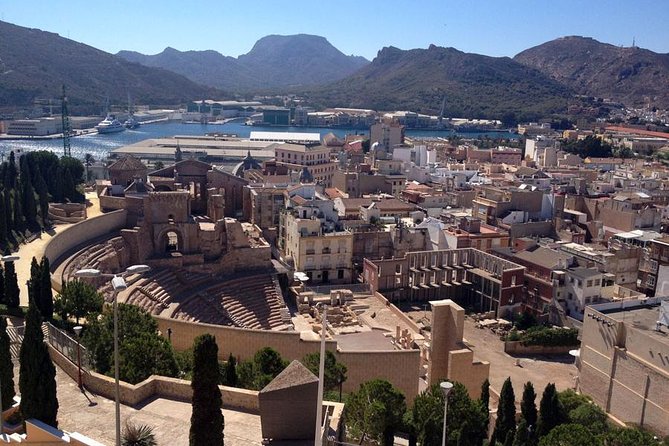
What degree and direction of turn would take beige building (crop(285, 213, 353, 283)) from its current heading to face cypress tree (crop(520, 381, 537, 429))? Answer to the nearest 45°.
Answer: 0° — it already faces it

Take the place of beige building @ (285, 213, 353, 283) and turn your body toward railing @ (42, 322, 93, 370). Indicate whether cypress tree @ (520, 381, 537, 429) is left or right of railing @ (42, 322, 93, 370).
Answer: left

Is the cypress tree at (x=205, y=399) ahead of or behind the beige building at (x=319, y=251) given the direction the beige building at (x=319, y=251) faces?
ahead

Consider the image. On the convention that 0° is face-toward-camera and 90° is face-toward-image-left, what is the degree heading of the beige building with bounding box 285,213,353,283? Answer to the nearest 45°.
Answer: approximately 0°

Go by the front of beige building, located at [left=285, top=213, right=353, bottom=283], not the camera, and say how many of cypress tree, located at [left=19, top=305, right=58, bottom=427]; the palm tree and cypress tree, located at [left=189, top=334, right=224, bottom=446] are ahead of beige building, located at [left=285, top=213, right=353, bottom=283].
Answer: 3

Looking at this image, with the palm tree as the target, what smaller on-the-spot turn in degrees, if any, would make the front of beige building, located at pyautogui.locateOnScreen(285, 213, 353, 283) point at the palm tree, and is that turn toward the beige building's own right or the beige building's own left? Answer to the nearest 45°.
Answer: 0° — it already faces it

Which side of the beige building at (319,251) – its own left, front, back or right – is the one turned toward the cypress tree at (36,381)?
front

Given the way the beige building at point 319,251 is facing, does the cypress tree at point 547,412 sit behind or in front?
in front

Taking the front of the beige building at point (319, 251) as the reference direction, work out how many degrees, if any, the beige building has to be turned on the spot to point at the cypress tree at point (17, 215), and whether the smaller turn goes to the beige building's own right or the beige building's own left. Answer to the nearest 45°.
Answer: approximately 90° to the beige building's own right

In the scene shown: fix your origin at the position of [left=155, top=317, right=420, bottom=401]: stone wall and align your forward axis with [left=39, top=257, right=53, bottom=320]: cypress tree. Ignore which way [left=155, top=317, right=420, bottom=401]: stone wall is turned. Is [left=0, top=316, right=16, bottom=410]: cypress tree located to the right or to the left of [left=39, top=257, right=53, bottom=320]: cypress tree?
left

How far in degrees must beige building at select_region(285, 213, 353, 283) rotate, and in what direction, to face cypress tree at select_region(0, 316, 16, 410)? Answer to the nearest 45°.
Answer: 0° — it already faces it
